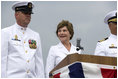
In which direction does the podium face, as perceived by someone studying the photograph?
facing the viewer

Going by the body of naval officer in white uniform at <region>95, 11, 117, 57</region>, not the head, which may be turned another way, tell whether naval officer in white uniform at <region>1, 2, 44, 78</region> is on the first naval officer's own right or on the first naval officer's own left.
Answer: on the first naval officer's own right

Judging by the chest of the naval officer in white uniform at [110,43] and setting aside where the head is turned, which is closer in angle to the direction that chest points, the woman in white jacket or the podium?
the podium

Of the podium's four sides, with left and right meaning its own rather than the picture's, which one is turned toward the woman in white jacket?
back

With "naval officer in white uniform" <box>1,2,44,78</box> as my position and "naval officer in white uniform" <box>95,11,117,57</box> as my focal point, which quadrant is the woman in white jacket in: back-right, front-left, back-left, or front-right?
front-left

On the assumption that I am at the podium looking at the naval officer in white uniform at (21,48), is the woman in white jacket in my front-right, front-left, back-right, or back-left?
front-right

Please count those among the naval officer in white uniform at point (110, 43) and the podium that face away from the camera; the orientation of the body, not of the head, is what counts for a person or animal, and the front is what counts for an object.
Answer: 0

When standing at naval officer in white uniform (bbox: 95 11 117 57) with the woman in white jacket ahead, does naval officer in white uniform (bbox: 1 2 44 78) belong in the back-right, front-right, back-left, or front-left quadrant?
front-left

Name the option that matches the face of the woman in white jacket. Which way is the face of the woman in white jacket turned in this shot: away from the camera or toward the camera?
toward the camera

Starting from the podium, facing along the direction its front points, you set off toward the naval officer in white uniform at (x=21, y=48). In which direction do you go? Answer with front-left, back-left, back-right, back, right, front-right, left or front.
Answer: back-right

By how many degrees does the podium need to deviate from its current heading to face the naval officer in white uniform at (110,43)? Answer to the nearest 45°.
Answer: approximately 180°

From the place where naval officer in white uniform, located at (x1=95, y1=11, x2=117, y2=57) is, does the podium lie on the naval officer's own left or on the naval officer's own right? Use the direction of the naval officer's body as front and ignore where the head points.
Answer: on the naval officer's own right
